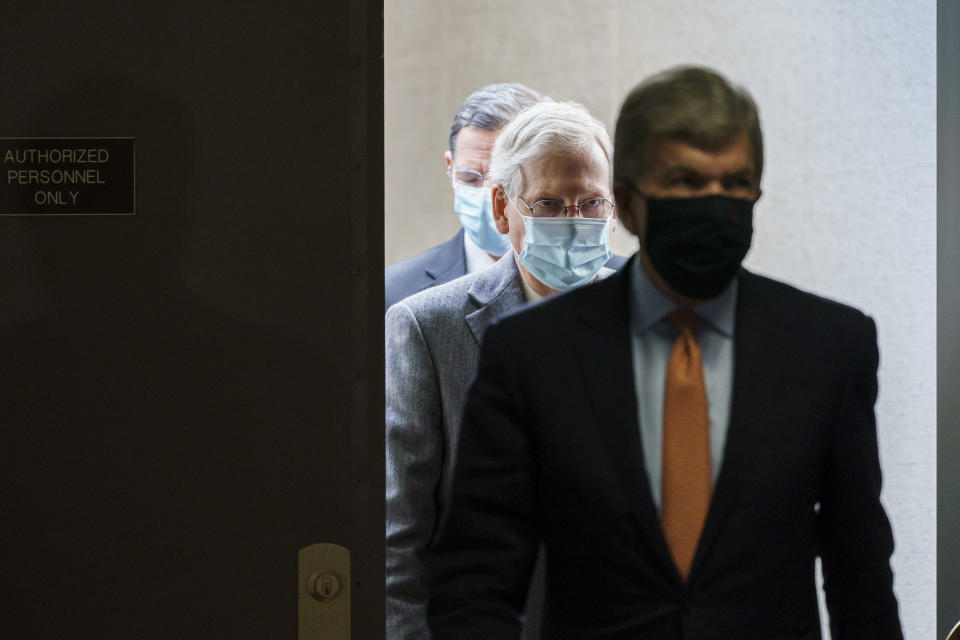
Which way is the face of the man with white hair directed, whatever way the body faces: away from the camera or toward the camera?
toward the camera

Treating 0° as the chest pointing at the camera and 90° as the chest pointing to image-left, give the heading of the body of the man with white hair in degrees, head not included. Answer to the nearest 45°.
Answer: approximately 315°

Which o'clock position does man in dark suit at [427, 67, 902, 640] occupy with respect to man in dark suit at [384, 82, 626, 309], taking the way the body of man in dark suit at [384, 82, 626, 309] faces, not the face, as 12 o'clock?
man in dark suit at [427, 67, 902, 640] is roughly at 11 o'clock from man in dark suit at [384, 82, 626, 309].

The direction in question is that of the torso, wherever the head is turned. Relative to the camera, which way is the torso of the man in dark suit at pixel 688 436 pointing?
toward the camera

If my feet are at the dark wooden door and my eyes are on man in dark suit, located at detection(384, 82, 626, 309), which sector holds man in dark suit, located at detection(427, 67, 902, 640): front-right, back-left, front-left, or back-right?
front-right

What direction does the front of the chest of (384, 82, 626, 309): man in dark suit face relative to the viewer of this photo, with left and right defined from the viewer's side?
facing the viewer

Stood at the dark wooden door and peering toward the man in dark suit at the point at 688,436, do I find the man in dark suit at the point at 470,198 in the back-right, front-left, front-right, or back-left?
front-left

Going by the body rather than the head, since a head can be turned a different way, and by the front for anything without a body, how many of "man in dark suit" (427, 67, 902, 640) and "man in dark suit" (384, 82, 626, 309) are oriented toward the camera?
2
